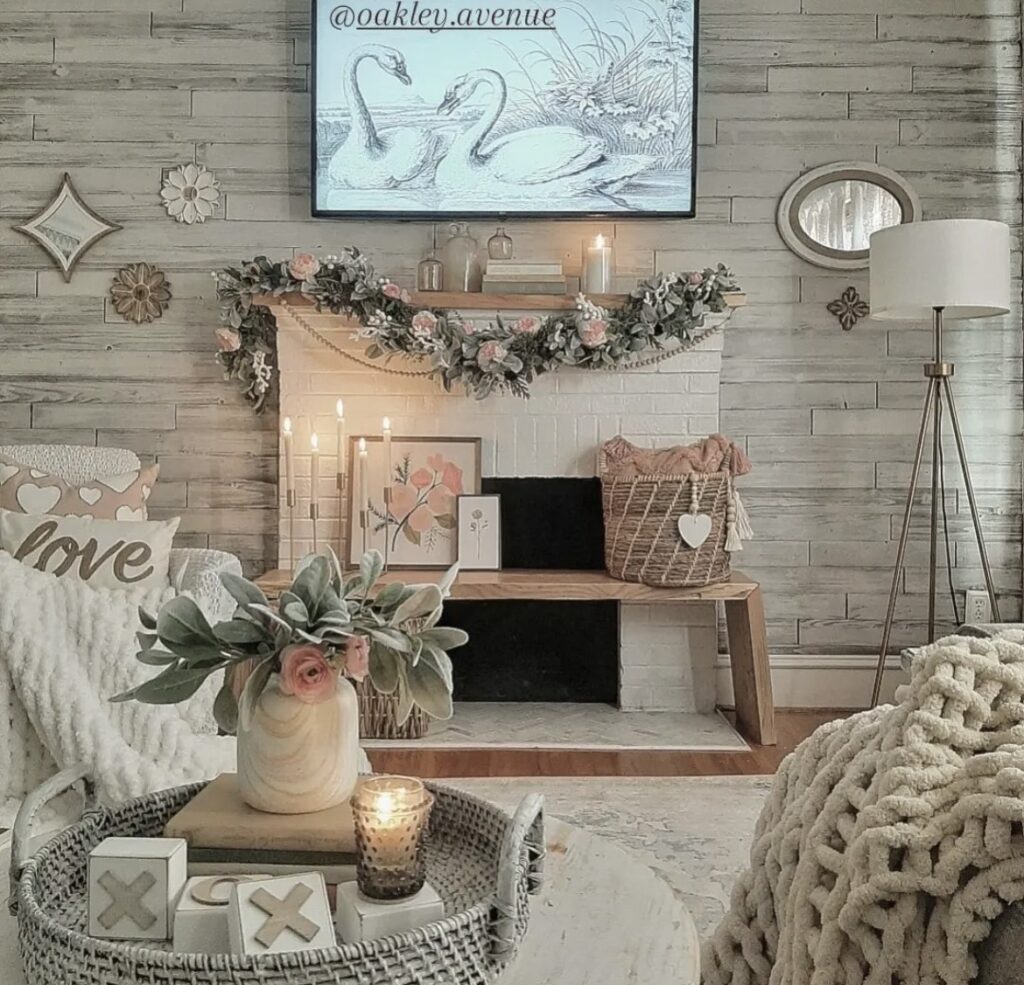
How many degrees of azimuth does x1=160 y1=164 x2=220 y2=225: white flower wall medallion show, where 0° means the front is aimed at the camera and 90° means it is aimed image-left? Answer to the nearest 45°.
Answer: approximately 0°

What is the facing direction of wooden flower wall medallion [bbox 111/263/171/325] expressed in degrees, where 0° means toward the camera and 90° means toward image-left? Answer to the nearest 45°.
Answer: approximately 0°

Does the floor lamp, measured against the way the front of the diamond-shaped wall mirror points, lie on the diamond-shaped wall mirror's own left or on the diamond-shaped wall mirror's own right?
on the diamond-shaped wall mirror's own left

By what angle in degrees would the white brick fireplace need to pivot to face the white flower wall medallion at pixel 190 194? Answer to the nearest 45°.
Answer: approximately 90° to its right

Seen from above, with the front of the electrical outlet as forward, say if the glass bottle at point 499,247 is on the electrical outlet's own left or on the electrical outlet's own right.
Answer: on the electrical outlet's own right
